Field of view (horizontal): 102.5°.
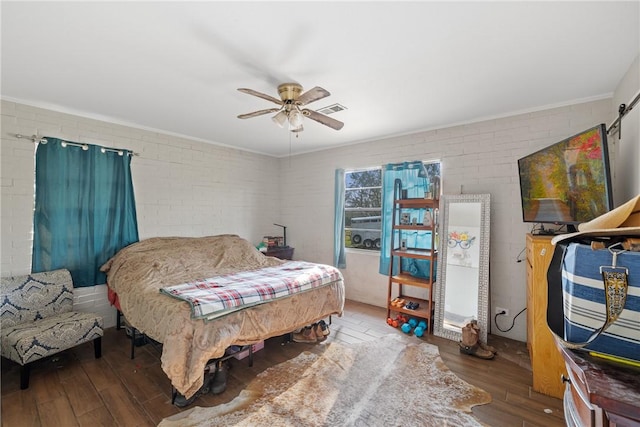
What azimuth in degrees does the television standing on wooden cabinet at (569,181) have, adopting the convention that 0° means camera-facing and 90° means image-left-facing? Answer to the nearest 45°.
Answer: approximately 45°

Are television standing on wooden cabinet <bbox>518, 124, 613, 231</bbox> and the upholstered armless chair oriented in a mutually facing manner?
yes

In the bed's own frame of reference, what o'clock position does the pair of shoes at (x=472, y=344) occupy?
The pair of shoes is roughly at 11 o'clock from the bed.

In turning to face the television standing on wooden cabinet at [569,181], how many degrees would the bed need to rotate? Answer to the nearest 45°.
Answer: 0° — it already faces it

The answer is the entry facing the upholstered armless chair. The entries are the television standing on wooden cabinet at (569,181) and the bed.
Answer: the television standing on wooden cabinet

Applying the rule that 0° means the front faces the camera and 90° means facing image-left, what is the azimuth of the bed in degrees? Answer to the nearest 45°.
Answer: approximately 315°

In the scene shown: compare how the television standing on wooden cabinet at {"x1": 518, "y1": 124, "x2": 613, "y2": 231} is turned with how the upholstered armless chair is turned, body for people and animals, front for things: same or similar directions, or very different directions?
very different directions
